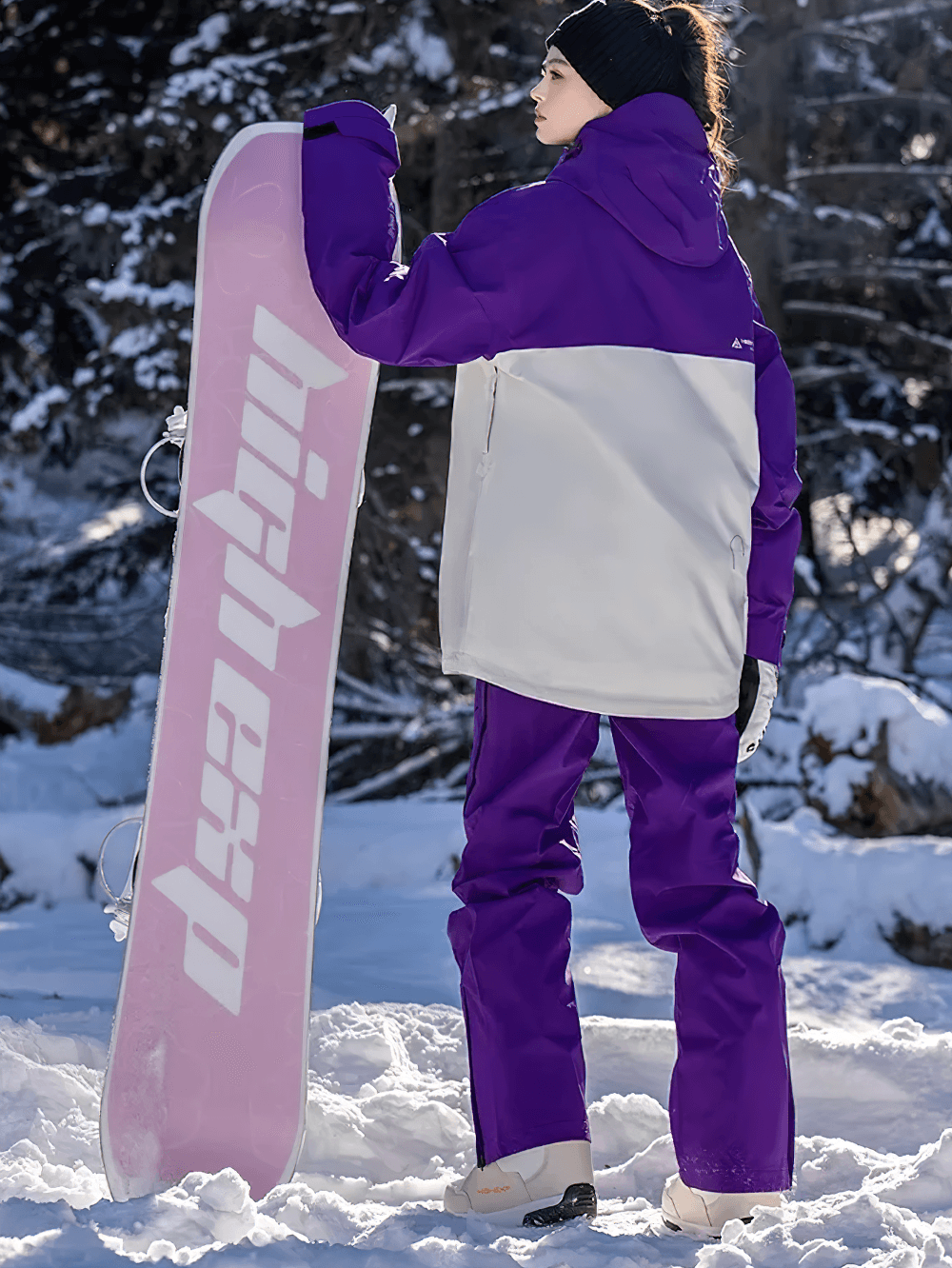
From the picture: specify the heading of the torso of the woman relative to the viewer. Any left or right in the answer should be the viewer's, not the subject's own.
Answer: facing away from the viewer and to the left of the viewer

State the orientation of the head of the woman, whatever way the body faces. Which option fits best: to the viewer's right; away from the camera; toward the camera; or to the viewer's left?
to the viewer's left
